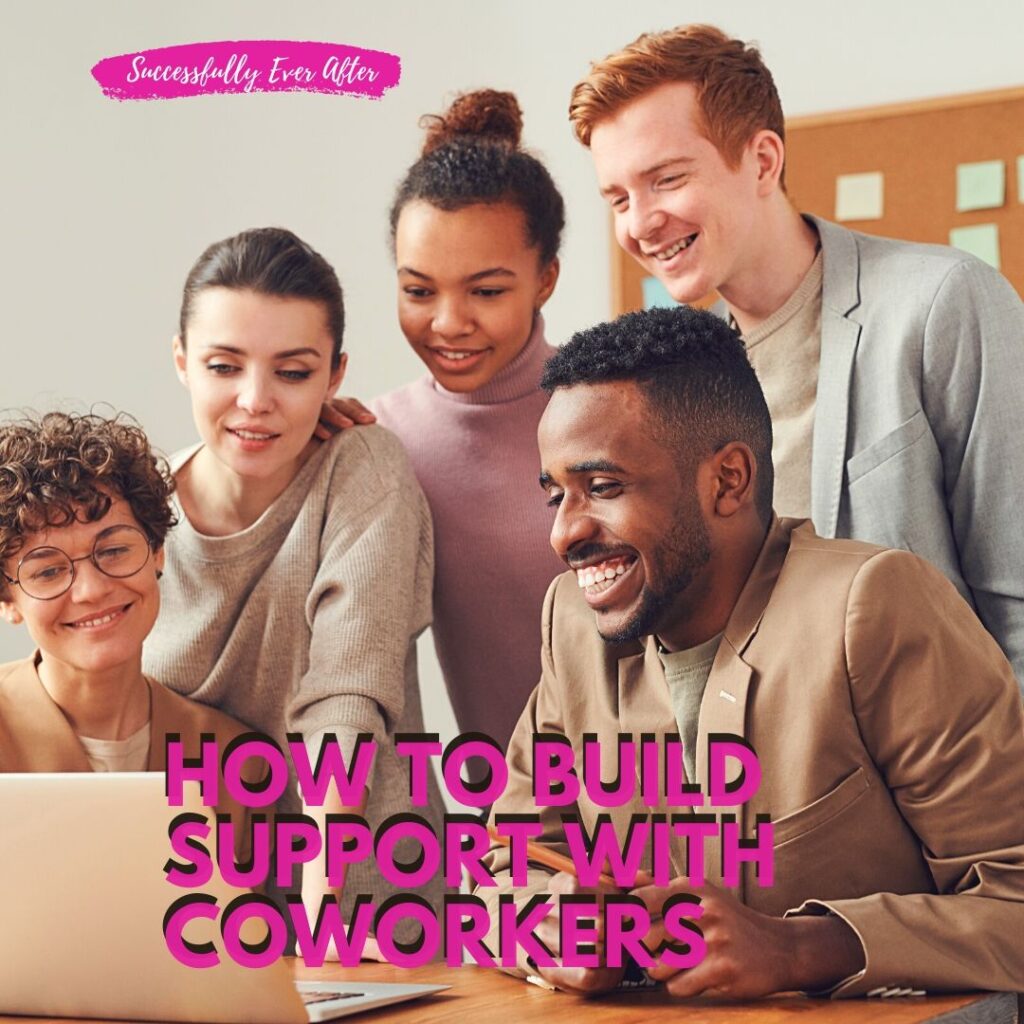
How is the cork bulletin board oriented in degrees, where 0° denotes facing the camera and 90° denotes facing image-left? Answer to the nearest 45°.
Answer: approximately 45°

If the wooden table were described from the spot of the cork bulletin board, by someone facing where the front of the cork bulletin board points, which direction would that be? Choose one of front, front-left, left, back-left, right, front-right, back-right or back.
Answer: front-left

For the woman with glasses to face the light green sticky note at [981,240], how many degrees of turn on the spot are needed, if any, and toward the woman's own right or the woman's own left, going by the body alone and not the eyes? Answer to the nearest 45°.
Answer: approximately 135° to the woman's own left

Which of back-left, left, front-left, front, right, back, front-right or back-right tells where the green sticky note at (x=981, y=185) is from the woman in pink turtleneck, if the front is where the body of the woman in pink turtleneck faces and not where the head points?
back

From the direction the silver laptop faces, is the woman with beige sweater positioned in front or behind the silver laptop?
in front

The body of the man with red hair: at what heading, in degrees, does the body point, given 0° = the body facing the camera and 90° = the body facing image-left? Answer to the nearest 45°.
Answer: approximately 45°

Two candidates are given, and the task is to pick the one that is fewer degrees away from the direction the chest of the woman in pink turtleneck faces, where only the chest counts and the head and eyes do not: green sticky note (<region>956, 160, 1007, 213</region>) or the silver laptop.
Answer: the silver laptop

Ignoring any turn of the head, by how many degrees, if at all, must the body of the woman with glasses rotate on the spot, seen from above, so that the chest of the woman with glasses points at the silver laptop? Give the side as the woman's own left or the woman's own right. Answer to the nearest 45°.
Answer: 0° — they already face it

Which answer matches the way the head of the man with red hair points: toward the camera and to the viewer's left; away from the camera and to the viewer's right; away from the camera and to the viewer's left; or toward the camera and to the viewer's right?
toward the camera and to the viewer's left

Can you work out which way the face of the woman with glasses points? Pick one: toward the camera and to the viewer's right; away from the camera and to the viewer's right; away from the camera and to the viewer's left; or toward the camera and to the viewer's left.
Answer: toward the camera and to the viewer's right

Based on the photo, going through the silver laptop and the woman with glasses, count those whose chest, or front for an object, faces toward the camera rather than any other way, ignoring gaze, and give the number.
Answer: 1

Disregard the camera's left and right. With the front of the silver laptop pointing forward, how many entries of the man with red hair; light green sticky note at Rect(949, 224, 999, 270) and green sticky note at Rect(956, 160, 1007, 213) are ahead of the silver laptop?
3

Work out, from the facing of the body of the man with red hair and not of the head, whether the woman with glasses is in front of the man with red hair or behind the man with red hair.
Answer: in front

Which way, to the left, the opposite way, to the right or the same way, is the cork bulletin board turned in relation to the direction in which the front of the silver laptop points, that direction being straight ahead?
the opposite way

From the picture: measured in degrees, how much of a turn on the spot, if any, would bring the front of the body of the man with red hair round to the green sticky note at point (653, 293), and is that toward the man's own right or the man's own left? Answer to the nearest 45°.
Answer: approximately 135° to the man's own right
